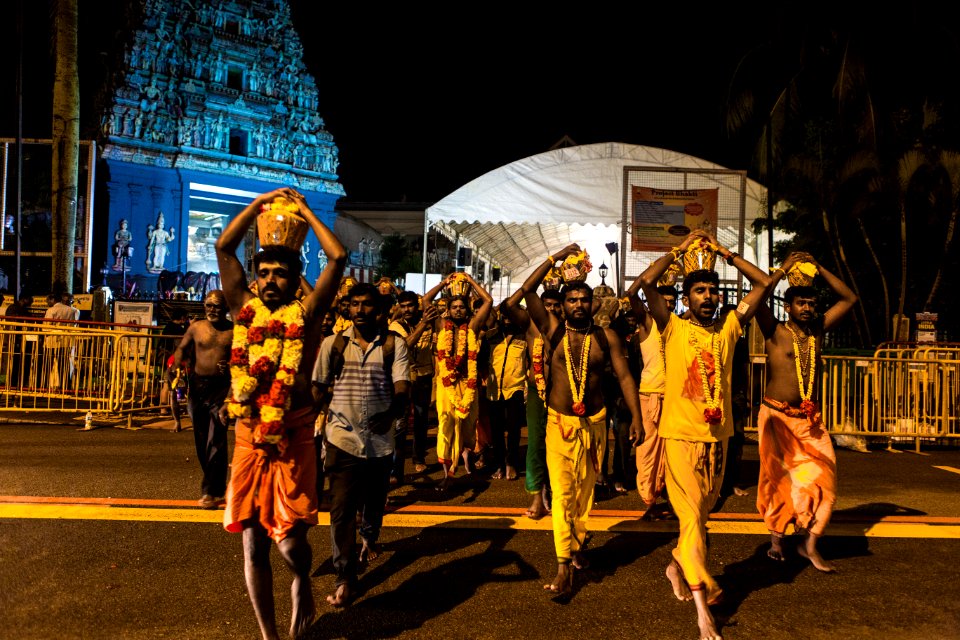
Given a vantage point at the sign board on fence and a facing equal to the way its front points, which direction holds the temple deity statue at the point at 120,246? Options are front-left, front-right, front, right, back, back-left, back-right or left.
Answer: back

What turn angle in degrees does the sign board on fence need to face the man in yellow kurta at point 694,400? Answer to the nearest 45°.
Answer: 0° — it already faces them

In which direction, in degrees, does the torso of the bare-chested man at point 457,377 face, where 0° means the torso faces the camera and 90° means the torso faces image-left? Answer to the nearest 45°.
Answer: approximately 0°

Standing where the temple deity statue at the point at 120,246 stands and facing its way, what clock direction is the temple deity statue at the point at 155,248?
the temple deity statue at the point at 155,248 is roughly at 9 o'clock from the temple deity statue at the point at 120,246.

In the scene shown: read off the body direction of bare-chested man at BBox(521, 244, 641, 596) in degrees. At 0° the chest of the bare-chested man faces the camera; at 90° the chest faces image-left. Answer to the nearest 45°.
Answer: approximately 0°

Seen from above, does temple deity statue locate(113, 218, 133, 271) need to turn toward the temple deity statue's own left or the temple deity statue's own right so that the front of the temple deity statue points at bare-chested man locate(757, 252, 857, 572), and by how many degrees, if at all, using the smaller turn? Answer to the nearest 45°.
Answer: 0° — it already faces them

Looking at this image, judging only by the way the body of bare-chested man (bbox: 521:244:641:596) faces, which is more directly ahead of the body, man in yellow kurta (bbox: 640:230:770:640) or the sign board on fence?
the man in yellow kurta
